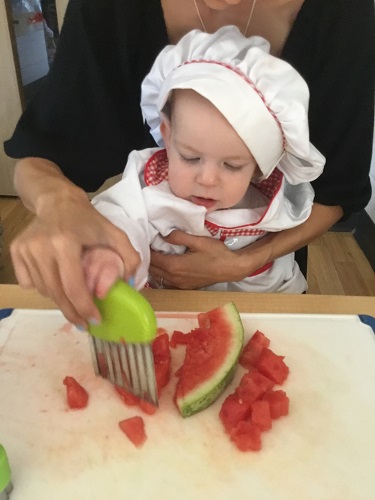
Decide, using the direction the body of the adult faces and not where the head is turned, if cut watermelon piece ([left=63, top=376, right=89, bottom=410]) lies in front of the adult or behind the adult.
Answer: in front

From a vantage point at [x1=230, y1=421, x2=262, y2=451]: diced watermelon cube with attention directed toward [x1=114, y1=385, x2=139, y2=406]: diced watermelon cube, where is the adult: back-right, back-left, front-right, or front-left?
front-right

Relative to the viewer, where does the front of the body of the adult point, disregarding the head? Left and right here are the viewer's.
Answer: facing the viewer

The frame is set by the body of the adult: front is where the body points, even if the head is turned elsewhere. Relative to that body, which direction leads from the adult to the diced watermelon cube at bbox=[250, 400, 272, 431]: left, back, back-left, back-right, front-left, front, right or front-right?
front

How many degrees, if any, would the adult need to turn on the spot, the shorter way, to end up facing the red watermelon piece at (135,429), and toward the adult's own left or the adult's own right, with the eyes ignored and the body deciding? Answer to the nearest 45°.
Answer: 0° — they already face it

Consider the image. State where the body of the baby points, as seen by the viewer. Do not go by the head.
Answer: toward the camera

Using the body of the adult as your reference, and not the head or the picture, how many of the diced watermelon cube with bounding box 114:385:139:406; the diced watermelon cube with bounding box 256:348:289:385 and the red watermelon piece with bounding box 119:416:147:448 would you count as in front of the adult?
3

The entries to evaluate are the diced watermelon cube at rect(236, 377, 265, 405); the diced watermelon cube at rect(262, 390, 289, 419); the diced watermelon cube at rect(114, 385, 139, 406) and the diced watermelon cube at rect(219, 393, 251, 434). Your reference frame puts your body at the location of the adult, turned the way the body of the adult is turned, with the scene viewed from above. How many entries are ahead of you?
4

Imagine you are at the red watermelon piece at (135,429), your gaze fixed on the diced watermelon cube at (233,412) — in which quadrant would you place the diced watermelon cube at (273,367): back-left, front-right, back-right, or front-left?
front-left

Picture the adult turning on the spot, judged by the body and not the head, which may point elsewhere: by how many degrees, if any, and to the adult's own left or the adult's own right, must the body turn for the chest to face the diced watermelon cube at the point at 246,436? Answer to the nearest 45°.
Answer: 0° — they already face it

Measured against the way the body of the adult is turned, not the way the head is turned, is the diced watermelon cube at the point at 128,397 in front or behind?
in front
